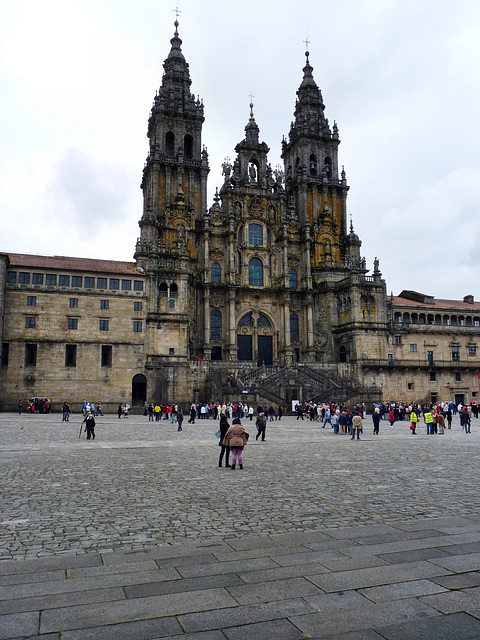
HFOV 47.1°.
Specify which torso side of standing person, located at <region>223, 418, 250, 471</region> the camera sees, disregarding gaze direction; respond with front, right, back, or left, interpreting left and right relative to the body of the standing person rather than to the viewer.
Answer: back

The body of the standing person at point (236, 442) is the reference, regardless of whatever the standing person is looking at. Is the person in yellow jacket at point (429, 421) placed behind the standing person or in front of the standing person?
in front
